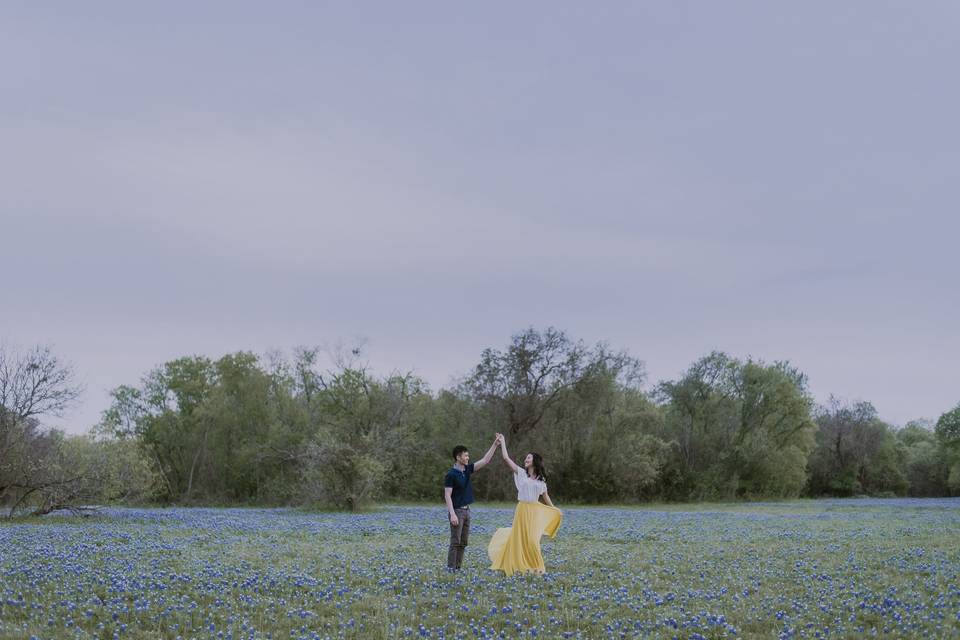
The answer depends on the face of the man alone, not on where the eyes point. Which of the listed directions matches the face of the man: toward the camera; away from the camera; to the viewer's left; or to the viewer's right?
to the viewer's right

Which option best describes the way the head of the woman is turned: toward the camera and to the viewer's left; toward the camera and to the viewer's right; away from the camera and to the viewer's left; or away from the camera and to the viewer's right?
toward the camera and to the viewer's left

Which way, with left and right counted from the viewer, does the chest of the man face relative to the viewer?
facing the viewer and to the right of the viewer

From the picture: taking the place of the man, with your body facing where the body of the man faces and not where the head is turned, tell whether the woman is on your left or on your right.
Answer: on your left
